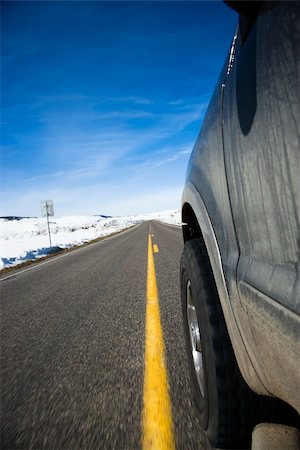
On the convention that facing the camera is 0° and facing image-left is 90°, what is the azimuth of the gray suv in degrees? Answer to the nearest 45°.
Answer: approximately 180°
